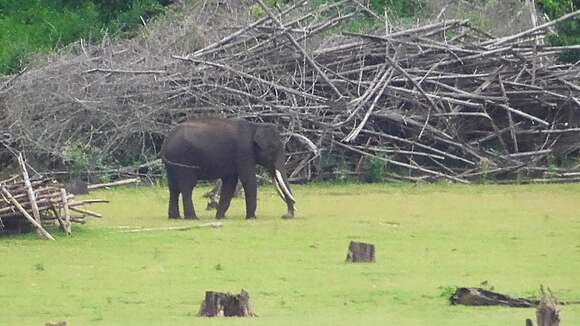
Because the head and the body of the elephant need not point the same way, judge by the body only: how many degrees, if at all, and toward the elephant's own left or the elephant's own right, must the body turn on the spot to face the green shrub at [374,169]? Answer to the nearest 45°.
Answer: approximately 45° to the elephant's own left

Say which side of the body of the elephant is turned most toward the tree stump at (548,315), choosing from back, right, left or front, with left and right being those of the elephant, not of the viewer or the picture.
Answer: right

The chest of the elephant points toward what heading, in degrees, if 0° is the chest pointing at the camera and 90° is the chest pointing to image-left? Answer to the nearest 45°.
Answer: approximately 270°

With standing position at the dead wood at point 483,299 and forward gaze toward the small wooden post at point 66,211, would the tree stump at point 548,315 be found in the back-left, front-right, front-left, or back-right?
back-left

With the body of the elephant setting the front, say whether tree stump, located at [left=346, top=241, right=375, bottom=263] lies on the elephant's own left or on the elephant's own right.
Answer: on the elephant's own right

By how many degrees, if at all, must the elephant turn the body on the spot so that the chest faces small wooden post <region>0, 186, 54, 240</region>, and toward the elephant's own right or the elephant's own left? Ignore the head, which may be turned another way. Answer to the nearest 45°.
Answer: approximately 135° to the elephant's own right

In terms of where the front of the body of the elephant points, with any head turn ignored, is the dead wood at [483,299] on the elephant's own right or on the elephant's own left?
on the elephant's own right

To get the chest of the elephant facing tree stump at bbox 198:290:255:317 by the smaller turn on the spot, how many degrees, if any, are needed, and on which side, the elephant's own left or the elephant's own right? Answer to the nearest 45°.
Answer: approximately 90° to the elephant's own right
